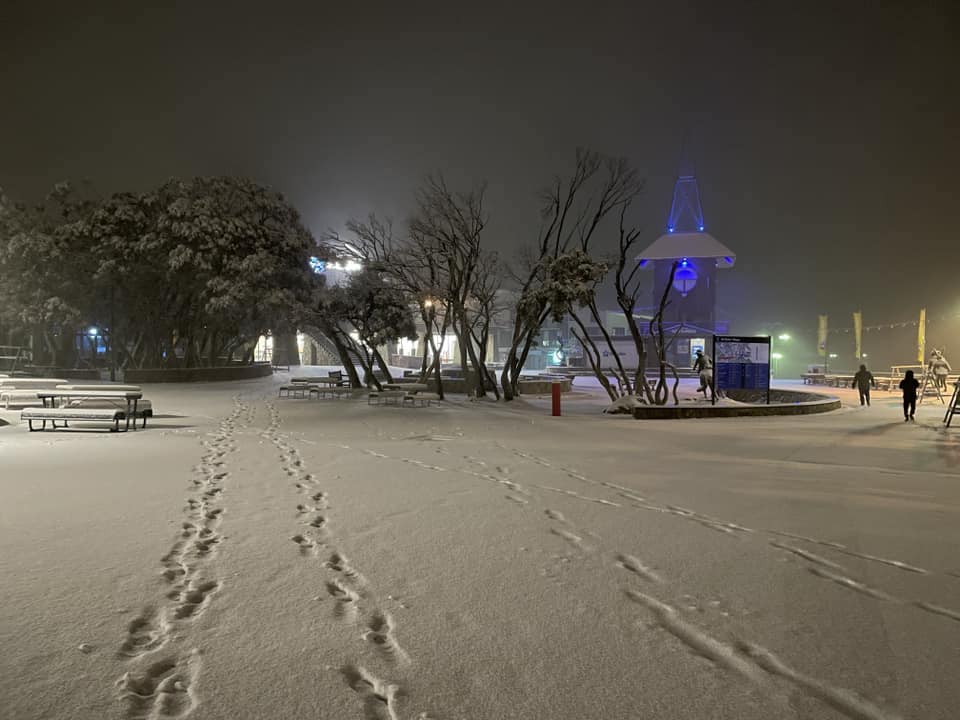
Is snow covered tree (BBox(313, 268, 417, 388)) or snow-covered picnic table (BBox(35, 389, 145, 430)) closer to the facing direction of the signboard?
the snow-covered picnic table

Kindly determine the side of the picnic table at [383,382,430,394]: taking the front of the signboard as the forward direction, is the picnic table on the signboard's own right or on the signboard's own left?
on the signboard's own right

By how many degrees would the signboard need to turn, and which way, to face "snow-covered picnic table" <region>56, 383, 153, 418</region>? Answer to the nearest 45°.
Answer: approximately 45° to its right

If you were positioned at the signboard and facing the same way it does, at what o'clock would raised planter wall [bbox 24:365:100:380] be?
The raised planter wall is roughly at 3 o'clock from the signboard.

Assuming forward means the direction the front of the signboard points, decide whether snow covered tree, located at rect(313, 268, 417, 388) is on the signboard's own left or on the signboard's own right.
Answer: on the signboard's own right

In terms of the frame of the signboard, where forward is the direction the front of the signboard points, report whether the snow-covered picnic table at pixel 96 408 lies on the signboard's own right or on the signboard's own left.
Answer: on the signboard's own right

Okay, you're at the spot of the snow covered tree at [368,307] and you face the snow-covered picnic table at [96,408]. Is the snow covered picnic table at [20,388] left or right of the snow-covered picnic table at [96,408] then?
right

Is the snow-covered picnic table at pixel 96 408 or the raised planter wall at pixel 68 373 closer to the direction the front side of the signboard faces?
the snow-covered picnic table

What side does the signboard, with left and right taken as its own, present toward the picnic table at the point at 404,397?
right

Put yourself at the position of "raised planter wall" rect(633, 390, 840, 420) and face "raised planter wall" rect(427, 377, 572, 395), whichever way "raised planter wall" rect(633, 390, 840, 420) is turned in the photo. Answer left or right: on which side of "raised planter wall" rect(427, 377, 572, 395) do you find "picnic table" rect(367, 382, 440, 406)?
left

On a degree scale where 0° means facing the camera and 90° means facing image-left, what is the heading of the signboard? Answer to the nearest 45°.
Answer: approximately 0°

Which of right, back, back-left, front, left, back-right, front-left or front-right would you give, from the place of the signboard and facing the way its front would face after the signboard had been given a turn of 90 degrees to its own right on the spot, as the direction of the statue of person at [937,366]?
back-right

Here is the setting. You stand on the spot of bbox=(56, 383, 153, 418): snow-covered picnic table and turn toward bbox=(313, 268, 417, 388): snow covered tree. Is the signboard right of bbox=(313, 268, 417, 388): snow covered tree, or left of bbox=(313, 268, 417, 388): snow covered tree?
right

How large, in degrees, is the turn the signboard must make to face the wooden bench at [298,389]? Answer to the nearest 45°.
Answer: approximately 90° to its right

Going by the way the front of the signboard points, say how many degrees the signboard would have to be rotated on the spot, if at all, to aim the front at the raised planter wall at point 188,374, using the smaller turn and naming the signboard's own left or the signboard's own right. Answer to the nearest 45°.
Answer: approximately 90° to the signboard's own right

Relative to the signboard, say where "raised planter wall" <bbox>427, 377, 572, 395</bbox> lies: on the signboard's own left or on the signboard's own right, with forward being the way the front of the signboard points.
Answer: on the signboard's own right
